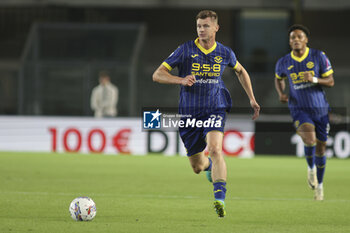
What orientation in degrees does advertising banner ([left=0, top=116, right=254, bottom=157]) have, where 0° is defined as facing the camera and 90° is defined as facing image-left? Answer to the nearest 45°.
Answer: approximately 0°

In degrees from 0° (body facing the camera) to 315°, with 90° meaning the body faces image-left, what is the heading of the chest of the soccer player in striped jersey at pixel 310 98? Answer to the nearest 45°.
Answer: approximately 0°

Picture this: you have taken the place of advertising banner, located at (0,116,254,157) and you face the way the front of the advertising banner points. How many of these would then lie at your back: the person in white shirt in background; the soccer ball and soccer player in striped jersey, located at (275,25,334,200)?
1

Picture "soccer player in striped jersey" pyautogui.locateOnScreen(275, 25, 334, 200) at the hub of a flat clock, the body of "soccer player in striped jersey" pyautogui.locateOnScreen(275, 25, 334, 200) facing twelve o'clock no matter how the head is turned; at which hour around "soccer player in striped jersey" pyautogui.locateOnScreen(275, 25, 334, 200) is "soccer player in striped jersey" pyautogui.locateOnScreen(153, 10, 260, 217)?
"soccer player in striped jersey" pyautogui.locateOnScreen(153, 10, 260, 217) is roughly at 1 o'clock from "soccer player in striped jersey" pyautogui.locateOnScreen(275, 25, 334, 200).

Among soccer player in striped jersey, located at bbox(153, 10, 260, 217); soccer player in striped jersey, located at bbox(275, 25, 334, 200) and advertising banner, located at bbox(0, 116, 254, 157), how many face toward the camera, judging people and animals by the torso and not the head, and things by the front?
3

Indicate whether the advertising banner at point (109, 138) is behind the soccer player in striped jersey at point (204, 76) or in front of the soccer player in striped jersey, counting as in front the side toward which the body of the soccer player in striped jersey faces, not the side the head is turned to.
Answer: behind

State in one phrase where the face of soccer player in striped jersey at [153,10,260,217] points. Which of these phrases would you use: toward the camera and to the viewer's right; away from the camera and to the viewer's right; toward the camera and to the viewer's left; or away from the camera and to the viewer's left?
toward the camera and to the viewer's left

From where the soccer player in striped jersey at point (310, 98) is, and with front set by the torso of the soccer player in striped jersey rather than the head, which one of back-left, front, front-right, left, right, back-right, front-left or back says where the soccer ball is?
front-right

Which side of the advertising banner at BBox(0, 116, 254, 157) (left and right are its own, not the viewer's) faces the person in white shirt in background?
back
